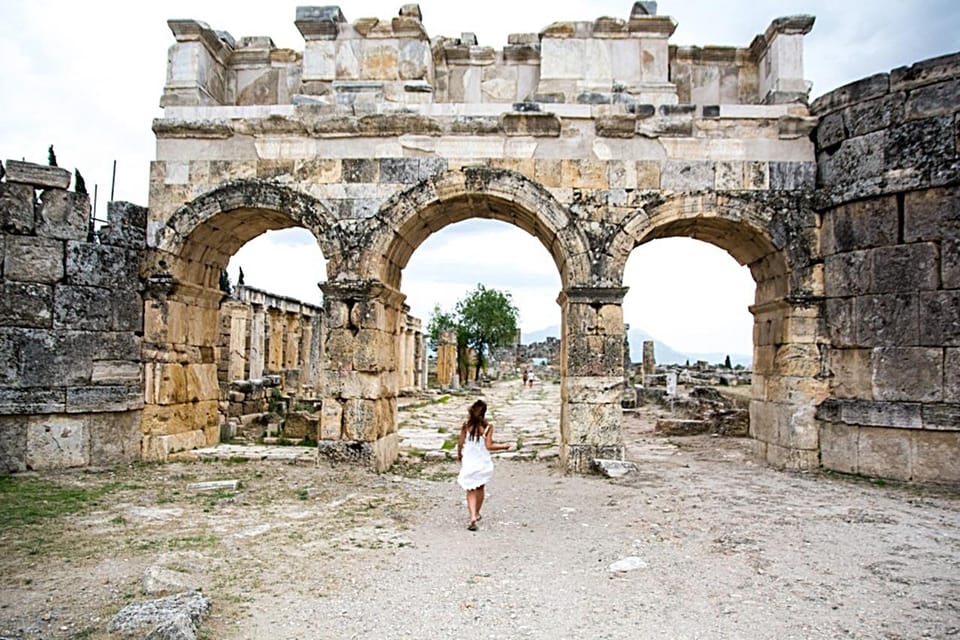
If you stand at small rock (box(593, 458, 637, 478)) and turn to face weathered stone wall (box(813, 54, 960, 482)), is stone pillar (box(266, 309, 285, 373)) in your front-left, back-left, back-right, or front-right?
back-left

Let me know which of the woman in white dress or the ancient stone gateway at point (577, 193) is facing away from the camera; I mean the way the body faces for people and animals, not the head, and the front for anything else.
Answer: the woman in white dress

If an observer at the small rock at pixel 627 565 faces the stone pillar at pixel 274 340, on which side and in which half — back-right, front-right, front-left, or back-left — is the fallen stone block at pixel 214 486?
front-left

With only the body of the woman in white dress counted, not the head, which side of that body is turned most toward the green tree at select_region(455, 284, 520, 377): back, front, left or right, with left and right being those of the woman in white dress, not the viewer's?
front

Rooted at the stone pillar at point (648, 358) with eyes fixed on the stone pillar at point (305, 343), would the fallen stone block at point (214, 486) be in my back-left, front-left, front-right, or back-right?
front-left

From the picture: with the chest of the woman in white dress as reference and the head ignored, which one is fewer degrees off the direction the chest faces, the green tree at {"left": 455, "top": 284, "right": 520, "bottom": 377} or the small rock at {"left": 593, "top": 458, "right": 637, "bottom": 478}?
the green tree

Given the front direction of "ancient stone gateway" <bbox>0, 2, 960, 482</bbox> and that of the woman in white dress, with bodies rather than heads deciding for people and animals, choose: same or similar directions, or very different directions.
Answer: very different directions

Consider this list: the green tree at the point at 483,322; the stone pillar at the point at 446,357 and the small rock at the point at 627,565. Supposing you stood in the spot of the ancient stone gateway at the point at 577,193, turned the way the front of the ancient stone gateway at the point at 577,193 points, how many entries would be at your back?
2

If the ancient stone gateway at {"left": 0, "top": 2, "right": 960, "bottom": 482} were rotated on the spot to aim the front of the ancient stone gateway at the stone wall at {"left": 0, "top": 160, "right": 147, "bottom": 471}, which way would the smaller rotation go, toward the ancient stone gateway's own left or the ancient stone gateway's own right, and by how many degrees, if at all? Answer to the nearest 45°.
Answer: approximately 90° to the ancient stone gateway's own right

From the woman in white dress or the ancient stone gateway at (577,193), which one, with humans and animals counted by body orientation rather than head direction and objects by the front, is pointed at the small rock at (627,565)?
the ancient stone gateway

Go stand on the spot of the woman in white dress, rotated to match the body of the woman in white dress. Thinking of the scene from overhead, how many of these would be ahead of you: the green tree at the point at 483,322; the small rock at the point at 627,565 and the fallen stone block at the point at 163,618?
1

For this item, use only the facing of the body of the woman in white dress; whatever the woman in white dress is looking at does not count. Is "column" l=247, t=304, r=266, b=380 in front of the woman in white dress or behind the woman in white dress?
in front

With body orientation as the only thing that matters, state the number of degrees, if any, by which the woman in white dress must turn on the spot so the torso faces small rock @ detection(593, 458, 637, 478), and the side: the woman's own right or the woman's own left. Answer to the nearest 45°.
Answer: approximately 45° to the woman's own right

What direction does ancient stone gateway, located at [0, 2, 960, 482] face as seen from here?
toward the camera

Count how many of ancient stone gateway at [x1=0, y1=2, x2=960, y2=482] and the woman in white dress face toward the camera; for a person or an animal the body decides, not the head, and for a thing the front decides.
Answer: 1

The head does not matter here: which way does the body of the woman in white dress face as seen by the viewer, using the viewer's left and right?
facing away from the viewer
